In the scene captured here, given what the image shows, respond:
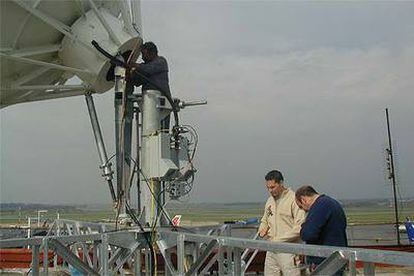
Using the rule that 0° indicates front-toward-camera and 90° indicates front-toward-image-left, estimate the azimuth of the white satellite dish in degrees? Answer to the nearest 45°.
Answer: approximately 135°

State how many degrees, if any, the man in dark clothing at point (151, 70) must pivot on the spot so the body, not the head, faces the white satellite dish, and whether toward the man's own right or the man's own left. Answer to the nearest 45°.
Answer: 0° — they already face it

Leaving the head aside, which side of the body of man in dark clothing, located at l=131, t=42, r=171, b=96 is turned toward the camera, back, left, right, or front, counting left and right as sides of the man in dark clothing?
left

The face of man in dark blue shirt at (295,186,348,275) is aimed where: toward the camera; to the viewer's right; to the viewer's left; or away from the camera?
to the viewer's left

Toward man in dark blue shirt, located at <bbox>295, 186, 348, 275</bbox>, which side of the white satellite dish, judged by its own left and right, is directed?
back
